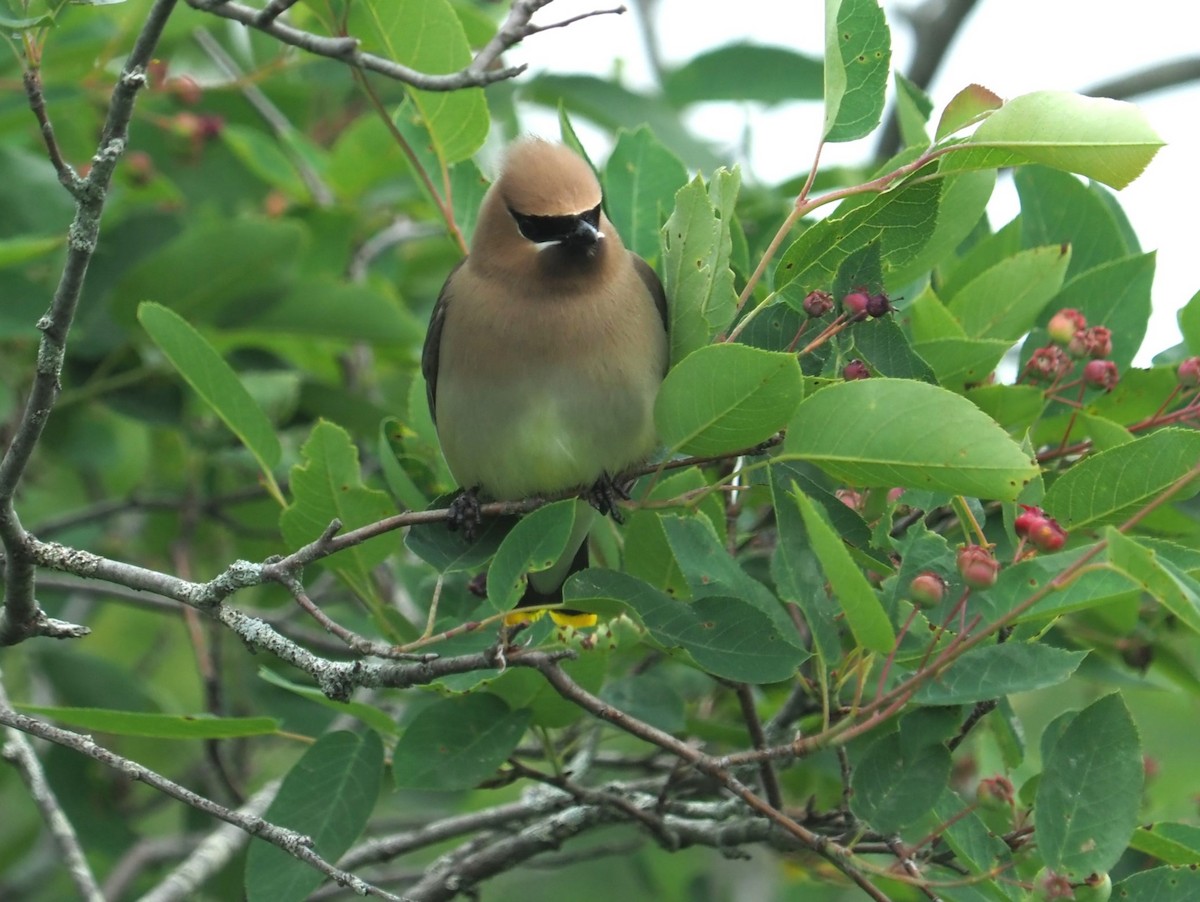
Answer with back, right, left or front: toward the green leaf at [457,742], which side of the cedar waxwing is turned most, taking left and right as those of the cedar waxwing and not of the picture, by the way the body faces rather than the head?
front

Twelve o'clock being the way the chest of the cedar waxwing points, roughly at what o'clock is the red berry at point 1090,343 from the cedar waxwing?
The red berry is roughly at 10 o'clock from the cedar waxwing.

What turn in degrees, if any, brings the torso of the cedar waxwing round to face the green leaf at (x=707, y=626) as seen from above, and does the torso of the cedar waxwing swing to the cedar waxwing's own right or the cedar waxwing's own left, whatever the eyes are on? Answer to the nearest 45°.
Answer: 0° — it already faces it

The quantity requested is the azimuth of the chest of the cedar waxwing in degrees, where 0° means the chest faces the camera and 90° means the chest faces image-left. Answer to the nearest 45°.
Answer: approximately 0°

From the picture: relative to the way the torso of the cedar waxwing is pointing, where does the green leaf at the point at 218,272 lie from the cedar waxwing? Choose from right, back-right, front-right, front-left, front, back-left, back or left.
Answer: back-right

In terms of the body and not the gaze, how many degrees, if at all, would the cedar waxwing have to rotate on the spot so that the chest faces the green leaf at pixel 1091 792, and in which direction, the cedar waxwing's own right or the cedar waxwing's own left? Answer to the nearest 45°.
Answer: approximately 45° to the cedar waxwing's own left

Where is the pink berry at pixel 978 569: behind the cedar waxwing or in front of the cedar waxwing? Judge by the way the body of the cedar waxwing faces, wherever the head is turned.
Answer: in front

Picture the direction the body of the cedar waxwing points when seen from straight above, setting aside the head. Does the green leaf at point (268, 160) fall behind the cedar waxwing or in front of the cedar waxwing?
behind
